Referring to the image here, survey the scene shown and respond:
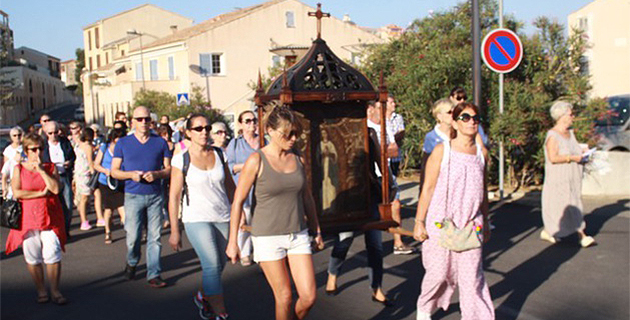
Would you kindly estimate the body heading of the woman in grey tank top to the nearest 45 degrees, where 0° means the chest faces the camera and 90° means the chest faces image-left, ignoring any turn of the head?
approximately 315°

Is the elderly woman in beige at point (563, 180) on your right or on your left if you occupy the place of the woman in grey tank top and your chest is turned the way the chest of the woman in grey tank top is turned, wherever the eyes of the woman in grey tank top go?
on your left

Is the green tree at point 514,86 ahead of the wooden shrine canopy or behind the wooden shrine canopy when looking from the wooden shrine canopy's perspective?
behind

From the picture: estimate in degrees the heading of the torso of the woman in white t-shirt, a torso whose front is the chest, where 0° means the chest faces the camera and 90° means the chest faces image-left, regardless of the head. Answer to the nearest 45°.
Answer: approximately 315°

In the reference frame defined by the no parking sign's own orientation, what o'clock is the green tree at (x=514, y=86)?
The green tree is roughly at 6 o'clock from the no parking sign.

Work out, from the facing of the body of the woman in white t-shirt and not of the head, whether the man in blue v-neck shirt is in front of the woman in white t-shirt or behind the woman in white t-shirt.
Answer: behind
